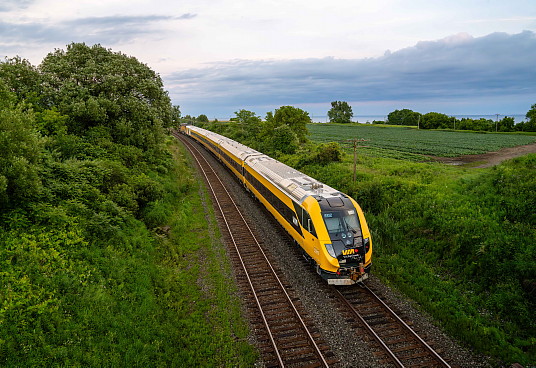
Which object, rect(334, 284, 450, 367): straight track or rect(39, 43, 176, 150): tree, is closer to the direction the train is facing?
the straight track

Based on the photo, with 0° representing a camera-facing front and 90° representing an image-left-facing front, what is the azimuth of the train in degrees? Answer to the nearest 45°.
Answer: approximately 315°

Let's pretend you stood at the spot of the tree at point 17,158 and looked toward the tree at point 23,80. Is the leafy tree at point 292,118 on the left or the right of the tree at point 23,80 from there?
right

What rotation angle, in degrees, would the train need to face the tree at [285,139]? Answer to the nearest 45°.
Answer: approximately 135° to its left

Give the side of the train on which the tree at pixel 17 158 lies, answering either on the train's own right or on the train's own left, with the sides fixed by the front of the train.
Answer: on the train's own right

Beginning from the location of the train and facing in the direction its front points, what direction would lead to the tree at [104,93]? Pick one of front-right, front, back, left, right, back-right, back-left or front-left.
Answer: back

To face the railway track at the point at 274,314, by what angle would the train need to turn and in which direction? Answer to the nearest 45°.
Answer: approximately 90° to its right

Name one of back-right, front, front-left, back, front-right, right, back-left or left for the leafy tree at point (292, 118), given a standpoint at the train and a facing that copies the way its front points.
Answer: back-left
